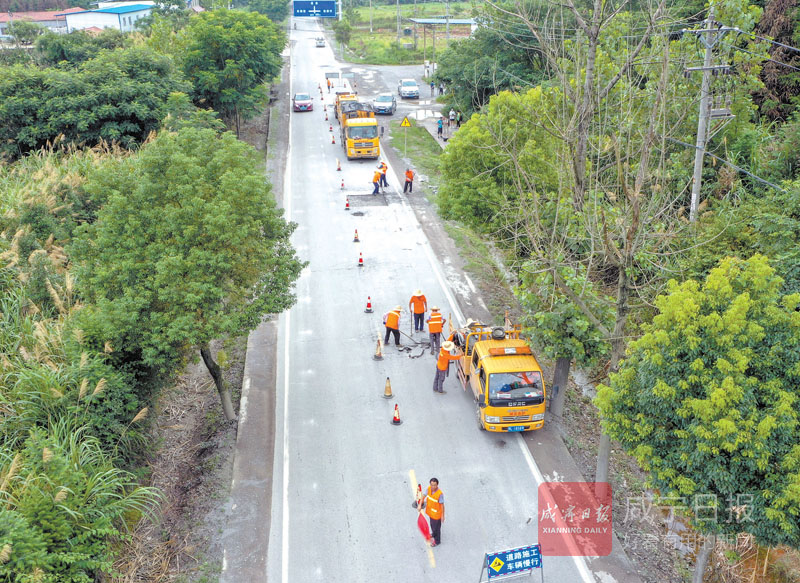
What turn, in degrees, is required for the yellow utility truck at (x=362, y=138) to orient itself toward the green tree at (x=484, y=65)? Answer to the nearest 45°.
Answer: approximately 135° to its left

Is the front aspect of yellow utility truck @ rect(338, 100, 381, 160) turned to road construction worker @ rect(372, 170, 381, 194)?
yes

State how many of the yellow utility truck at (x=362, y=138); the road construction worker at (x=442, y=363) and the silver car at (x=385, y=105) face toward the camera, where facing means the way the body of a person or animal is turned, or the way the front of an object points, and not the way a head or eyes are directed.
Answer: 2

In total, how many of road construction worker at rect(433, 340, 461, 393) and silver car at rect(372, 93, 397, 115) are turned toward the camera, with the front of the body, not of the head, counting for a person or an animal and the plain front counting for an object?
1
